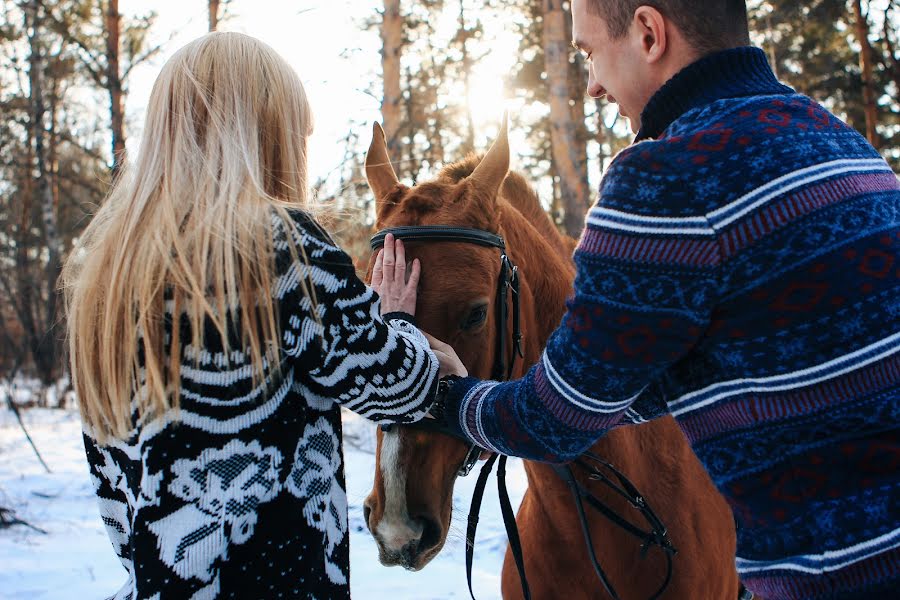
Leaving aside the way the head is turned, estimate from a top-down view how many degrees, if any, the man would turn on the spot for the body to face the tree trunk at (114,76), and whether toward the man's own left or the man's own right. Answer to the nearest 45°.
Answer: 0° — they already face it

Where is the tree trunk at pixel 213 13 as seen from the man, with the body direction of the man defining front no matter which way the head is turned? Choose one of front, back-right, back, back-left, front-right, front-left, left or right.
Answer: front

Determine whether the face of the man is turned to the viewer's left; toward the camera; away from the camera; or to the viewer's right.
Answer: to the viewer's left

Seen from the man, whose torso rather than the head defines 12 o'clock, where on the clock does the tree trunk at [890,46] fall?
The tree trunk is roughly at 2 o'clock from the man.

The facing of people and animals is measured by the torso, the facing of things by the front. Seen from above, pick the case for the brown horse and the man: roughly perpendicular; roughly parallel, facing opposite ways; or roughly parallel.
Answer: roughly perpendicular

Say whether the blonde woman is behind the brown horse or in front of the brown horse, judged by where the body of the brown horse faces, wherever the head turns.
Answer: in front

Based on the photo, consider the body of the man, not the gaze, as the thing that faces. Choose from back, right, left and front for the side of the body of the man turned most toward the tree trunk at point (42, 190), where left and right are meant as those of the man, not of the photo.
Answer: front

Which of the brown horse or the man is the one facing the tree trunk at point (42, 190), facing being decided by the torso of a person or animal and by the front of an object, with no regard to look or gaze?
the man

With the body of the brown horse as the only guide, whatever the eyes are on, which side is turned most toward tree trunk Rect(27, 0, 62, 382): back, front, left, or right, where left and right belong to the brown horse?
right

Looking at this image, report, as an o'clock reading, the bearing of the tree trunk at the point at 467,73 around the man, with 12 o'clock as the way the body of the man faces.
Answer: The tree trunk is roughly at 1 o'clock from the man.

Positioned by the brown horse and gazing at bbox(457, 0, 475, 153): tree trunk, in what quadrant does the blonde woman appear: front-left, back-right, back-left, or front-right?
back-left

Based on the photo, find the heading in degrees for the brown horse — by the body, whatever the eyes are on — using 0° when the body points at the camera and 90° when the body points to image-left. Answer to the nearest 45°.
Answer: approximately 45°

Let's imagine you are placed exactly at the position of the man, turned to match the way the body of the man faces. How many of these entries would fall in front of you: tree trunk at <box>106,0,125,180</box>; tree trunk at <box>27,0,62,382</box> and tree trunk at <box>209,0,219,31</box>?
3

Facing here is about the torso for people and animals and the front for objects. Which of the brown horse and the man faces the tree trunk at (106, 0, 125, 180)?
the man

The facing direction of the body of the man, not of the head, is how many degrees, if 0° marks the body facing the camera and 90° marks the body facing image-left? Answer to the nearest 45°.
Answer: approximately 135°

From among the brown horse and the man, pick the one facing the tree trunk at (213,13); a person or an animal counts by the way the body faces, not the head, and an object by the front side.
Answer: the man

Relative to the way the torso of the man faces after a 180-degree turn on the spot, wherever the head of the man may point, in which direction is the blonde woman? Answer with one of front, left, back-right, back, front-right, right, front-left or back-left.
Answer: back-right
